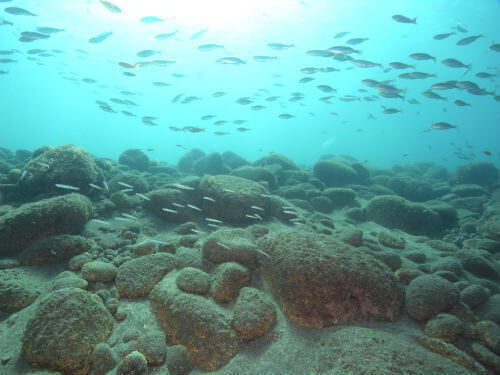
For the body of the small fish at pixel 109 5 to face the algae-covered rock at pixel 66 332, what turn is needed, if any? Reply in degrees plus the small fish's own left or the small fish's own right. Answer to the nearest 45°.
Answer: approximately 90° to the small fish's own right

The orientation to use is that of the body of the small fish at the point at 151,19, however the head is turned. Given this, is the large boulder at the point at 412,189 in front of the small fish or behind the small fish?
behind

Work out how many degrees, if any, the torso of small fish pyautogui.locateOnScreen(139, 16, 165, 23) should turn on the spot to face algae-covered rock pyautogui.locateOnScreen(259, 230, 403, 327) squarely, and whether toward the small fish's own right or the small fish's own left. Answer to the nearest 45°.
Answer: approximately 90° to the small fish's own left

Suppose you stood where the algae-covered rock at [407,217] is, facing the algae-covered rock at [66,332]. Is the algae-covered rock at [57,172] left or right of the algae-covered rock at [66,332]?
right

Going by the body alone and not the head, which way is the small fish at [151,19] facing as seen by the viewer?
to the viewer's left

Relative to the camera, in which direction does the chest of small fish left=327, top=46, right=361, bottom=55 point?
to the viewer's left

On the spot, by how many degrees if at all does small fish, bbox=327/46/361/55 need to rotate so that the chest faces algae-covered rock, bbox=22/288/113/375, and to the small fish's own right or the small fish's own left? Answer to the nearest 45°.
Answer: approximately 90° to the small fish's own left

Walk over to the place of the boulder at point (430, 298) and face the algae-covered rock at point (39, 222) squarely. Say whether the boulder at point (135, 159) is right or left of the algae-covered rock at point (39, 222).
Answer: right

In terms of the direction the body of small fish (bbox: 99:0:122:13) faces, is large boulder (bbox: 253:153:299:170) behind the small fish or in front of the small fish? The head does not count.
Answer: behind

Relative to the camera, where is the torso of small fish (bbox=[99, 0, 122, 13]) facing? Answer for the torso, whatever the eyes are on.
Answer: to the viewer's left
